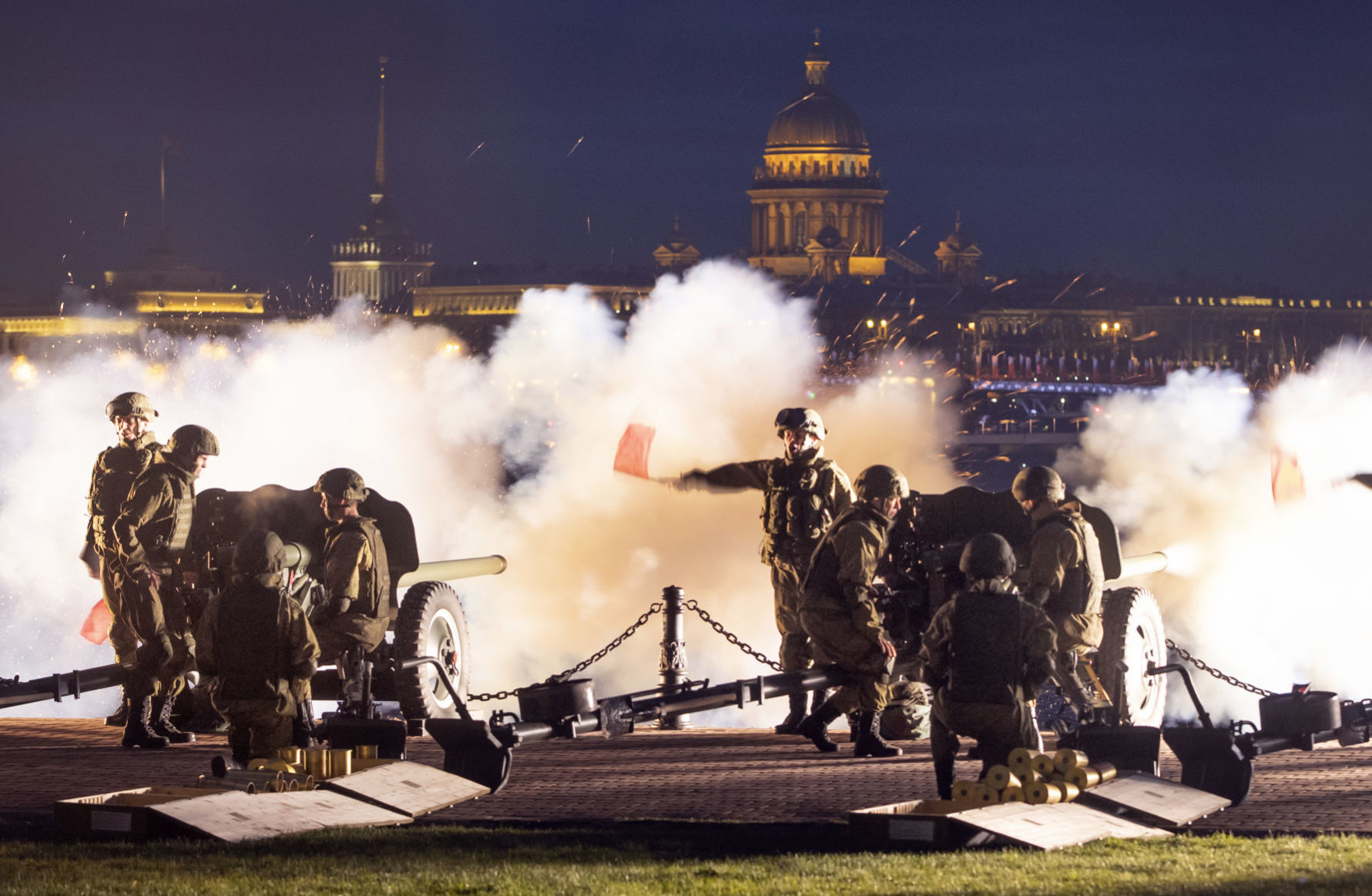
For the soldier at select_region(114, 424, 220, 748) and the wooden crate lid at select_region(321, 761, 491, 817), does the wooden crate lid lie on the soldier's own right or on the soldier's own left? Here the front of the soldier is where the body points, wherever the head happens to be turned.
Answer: on the soldier's own right

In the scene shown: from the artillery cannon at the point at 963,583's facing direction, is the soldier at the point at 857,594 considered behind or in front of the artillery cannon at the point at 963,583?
behind

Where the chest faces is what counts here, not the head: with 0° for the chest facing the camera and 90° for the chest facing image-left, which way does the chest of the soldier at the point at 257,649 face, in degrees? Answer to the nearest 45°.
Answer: approximately 180°

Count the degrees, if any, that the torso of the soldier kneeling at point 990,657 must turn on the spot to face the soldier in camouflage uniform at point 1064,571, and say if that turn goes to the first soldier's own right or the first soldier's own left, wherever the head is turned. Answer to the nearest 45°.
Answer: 0° — they already face them

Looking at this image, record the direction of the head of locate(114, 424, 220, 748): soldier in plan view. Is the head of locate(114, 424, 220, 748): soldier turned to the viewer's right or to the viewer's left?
to the viewer's right

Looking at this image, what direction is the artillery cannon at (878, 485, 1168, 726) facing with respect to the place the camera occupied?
facing away from the viewer and to the right of the viewer

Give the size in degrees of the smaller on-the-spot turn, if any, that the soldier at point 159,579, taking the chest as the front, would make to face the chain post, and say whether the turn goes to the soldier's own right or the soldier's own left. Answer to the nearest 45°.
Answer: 0° — they already face it

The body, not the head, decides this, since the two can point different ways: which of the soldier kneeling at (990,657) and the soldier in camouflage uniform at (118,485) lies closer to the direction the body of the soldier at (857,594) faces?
the soldier kneeling

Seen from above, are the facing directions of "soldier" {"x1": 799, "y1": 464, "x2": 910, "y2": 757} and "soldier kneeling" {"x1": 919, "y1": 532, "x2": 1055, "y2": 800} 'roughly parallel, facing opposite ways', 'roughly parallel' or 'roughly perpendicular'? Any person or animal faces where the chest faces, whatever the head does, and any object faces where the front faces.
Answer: roughly perpendicular

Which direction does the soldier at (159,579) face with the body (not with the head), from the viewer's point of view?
to the viewer's right

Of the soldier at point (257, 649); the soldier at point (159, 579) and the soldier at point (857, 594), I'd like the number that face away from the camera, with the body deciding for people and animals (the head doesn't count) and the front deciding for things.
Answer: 1

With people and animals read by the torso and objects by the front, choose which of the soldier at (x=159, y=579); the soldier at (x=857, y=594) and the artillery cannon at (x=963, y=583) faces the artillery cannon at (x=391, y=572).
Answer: the soldier at (x=159, y=579)

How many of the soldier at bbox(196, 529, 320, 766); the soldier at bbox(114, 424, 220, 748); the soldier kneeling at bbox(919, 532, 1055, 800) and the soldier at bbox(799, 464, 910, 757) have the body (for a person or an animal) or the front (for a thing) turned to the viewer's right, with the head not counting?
2

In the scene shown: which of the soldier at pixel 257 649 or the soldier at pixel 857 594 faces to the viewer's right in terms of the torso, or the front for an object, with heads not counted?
the soldier at pixel 857 594

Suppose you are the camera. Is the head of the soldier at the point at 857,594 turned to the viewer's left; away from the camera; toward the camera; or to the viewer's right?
to the viewer's right

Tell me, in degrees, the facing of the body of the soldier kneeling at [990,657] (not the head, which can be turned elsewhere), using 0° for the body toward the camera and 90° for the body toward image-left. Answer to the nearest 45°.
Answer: approximately 180°

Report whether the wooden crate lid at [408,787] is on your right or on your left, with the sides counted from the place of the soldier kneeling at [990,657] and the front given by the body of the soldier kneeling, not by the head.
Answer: on your left
